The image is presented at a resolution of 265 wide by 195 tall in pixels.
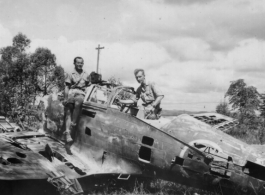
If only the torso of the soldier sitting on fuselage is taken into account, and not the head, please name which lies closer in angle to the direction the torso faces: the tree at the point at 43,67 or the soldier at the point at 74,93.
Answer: the soldier

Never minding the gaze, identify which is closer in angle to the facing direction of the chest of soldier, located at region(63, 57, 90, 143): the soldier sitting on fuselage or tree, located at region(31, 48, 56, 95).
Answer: the soldier sitting on fuselage

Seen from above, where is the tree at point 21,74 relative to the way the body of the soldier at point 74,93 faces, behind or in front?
behind

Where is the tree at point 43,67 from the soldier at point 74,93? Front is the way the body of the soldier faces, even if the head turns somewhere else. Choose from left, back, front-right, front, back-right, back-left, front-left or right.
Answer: back

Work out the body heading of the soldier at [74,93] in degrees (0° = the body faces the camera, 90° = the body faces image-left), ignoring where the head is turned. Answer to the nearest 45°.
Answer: approximately 0°

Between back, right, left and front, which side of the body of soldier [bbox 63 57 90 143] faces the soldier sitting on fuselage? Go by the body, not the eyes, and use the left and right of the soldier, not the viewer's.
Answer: left

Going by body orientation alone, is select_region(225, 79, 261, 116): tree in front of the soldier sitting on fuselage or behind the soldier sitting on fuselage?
behind
